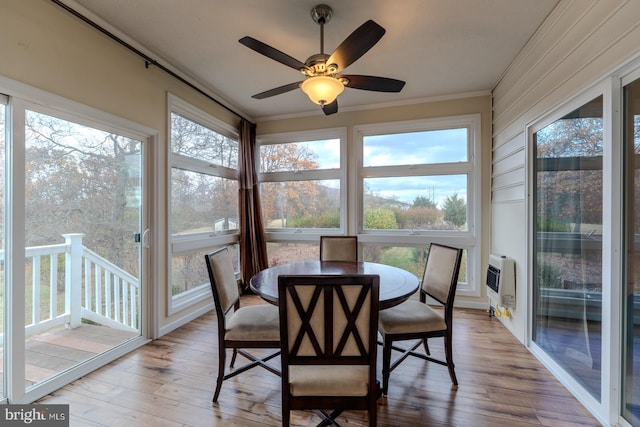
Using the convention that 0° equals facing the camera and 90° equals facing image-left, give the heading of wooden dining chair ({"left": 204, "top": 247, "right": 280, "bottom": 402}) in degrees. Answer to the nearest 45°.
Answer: approximately 270°

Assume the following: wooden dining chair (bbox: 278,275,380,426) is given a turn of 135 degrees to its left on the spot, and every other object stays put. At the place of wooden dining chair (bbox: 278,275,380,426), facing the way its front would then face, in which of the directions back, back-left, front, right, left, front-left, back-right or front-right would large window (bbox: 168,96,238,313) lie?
right

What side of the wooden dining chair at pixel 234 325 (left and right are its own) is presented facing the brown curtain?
left

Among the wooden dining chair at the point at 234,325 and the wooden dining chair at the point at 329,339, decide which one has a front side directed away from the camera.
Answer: the wooden dining chair at the point at 329,339

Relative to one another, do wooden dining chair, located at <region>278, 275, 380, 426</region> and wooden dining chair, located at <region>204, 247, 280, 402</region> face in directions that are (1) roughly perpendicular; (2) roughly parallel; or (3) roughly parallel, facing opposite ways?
roughly perpendicular

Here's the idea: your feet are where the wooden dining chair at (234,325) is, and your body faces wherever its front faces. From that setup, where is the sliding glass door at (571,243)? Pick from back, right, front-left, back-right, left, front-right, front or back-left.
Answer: front

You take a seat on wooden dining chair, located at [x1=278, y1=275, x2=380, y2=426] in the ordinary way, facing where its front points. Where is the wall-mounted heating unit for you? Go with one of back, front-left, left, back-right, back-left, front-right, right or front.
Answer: front-right

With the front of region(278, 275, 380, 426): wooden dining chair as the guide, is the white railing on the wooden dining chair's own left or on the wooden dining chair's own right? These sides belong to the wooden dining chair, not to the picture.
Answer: on the wooden dining chair's own left

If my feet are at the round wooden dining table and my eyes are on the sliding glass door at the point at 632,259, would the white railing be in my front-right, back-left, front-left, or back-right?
back-right

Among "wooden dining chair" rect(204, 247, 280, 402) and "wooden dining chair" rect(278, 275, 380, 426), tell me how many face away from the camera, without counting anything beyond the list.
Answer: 1

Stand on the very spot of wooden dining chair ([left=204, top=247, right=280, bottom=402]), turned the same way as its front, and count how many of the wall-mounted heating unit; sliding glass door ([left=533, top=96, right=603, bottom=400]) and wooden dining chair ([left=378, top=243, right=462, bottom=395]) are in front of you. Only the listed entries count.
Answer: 3

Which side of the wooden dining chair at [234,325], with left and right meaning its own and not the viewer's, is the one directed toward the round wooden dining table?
front

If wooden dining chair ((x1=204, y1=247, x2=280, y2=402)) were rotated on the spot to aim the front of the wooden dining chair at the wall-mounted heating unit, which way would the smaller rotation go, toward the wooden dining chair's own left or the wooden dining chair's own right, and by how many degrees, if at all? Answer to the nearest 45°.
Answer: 0° — it already faces it

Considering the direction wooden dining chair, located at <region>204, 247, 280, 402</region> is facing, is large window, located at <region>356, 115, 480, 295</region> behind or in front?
in front

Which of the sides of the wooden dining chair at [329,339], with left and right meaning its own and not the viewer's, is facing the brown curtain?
front

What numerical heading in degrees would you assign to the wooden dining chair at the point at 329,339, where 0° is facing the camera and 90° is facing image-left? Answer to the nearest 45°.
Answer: approximately 180°
